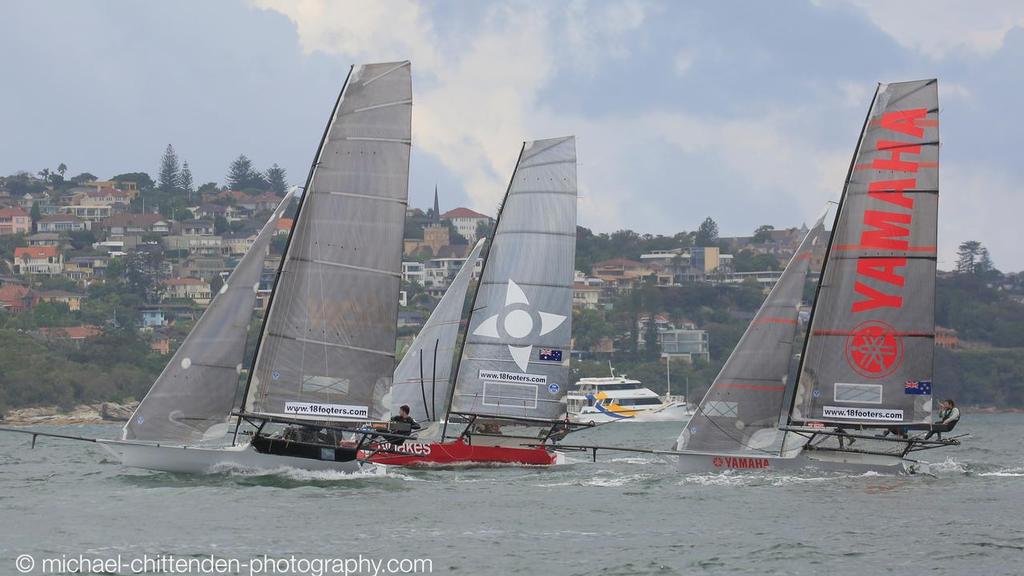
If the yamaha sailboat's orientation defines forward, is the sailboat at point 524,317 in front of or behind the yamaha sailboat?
in front

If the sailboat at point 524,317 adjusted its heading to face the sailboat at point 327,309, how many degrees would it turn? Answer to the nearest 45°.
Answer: approximately 45° to its left

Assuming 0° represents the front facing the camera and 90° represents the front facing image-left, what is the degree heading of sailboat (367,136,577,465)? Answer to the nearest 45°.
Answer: approximately 90°

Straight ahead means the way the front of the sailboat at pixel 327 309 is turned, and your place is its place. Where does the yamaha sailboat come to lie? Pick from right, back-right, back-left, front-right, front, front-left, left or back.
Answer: back

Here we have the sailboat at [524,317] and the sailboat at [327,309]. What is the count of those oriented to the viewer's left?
2

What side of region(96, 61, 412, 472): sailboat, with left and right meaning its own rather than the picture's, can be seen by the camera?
left

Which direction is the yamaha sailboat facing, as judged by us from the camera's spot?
facing to the left of the viewer

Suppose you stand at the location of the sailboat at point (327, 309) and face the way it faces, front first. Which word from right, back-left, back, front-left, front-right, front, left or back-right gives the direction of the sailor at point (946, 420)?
back

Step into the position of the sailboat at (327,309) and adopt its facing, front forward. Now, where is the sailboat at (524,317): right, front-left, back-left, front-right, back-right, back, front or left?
back-right

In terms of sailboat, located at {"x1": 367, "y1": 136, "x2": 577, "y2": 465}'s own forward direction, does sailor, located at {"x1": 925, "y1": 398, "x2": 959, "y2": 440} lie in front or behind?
behind
